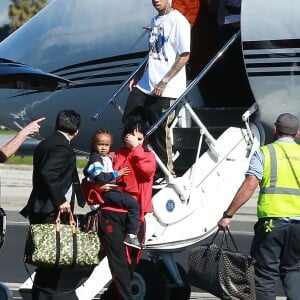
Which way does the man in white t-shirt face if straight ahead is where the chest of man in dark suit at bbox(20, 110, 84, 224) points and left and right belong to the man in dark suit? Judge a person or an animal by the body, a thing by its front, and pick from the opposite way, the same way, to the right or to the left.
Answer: the opposite way

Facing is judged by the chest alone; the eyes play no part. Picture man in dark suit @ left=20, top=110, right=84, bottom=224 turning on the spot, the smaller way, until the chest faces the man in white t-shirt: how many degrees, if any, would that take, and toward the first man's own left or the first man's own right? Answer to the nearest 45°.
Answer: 0° — they already face them

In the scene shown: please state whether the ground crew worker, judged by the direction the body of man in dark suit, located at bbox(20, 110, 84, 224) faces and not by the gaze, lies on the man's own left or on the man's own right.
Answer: on the man's own right

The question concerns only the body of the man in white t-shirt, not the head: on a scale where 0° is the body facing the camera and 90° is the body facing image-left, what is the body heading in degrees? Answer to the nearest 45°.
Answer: approximately 45°

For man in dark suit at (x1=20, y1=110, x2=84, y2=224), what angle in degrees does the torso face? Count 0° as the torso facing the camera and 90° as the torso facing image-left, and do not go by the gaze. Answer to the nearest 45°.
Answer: approximately 225°

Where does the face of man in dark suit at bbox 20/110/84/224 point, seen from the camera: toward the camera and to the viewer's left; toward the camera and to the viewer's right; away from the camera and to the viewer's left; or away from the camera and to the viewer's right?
away from the camera and to the viewer's right

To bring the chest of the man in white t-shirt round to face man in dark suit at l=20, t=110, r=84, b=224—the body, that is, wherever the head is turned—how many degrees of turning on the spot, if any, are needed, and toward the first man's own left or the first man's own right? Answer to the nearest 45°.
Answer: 0° — they already face them

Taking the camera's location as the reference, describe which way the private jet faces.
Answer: facing away from the viewer and to the left of the viewer
